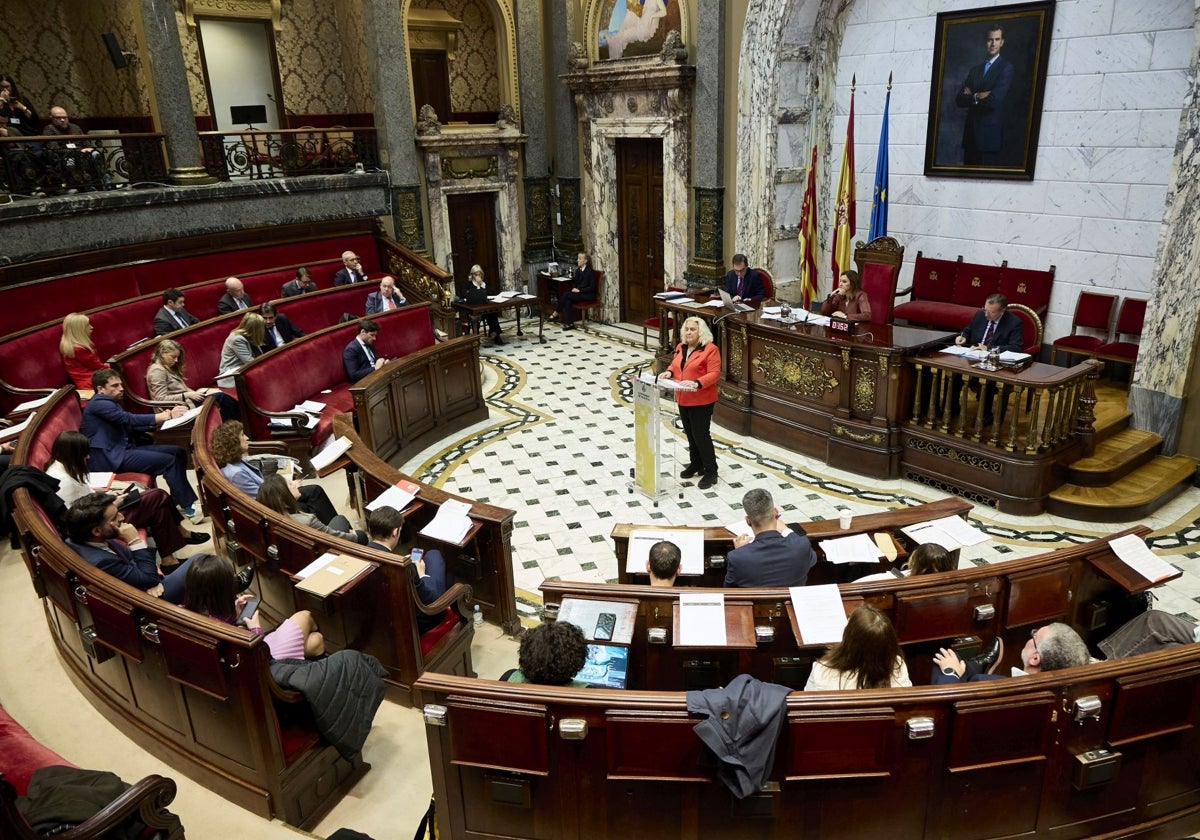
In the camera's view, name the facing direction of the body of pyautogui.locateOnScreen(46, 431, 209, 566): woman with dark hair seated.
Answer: to the viewer's right

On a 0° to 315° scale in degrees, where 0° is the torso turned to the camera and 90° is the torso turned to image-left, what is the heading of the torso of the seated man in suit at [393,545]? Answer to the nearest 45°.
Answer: approximately 225°

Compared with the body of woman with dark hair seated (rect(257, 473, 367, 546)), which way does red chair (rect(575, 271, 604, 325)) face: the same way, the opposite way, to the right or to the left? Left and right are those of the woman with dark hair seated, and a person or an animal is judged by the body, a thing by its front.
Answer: the opposite way

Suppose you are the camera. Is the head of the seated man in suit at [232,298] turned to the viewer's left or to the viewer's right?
to the viewer's right

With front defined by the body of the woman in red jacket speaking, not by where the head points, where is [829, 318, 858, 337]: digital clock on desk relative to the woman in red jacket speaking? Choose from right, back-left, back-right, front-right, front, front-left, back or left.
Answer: back

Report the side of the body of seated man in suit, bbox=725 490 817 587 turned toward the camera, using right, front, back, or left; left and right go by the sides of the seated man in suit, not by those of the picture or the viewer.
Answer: back

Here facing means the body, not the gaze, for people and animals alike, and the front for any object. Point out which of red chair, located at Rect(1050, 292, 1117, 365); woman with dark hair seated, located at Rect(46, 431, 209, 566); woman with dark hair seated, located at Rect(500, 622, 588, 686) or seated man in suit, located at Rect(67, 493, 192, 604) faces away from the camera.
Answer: woman with dark hair seated, located at Rect(500, 622, 588, 686)

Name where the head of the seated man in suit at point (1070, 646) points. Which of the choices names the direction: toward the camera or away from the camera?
away from the camera

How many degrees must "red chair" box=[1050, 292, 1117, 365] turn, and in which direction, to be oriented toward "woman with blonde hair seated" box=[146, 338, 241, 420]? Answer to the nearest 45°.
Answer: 0° — it already faces them

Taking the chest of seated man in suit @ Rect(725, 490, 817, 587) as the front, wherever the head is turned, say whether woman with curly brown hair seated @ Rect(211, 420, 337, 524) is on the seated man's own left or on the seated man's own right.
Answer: on the seated man's own left

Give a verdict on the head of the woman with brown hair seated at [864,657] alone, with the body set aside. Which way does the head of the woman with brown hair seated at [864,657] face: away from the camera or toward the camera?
away from the camera
